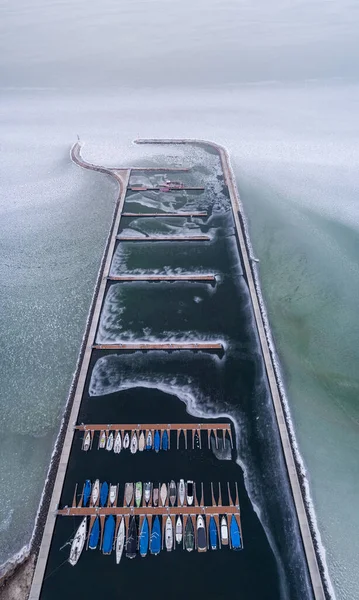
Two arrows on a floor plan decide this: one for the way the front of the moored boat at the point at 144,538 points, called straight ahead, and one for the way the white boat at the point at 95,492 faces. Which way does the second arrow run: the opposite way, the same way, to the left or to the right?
the opposite way

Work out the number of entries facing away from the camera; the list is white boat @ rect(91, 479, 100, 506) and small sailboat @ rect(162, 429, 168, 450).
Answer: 1

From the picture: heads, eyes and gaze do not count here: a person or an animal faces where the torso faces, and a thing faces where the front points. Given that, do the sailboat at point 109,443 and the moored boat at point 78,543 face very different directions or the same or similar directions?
same or similar directions
